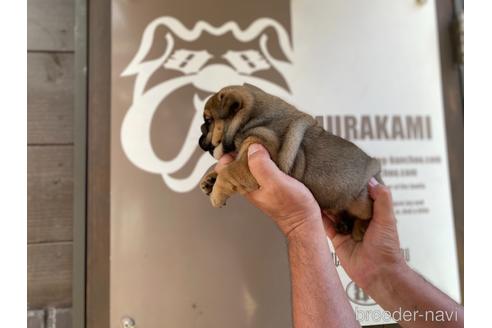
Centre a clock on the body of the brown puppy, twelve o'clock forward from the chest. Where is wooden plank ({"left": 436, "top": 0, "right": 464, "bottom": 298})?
The wooden plank is roughly at 5 o'clock from the brown puppy.

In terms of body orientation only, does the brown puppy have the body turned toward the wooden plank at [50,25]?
yes

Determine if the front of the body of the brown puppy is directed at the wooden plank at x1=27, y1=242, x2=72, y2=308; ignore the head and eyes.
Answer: yes

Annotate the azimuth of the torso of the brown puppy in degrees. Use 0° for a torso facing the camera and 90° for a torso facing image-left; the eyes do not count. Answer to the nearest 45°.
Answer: approximately 90°

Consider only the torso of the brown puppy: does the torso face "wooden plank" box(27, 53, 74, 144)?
yes
